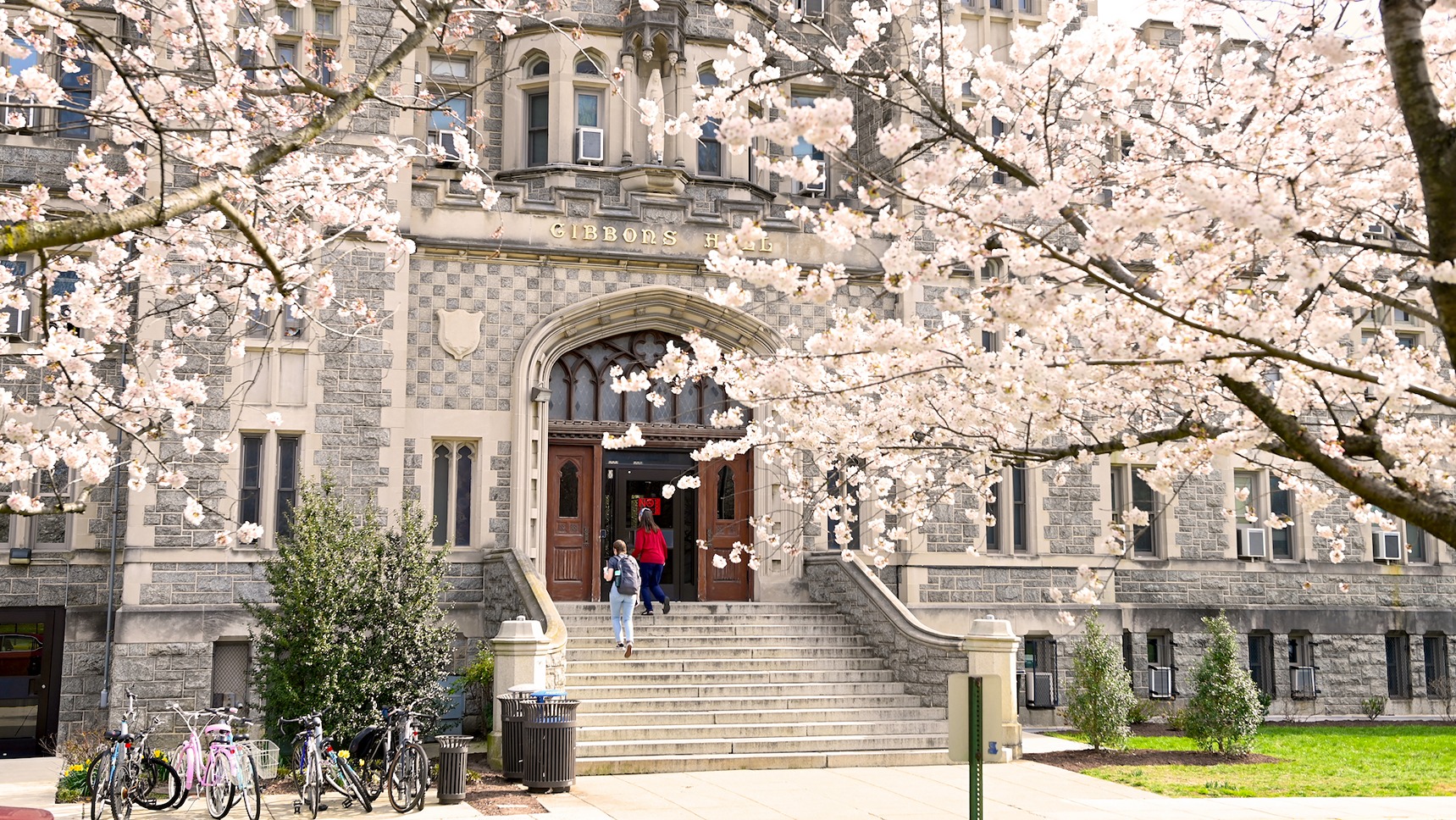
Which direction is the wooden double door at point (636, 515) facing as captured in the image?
toward the camera

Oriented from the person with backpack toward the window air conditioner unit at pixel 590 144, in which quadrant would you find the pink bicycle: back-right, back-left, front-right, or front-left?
back-left

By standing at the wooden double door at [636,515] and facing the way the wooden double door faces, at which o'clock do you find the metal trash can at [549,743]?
The metal trash can is roughly at 12 o'clock from the wooden double door.

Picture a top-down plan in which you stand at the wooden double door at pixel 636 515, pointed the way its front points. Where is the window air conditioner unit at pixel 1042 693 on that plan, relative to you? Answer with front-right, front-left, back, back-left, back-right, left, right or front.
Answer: left

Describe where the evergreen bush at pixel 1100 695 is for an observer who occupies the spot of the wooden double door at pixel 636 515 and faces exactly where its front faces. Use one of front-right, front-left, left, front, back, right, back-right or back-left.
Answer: front-left

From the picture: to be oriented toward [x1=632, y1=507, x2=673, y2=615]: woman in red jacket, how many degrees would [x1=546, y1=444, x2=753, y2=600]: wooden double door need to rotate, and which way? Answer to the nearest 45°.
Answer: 0° — it already faces them

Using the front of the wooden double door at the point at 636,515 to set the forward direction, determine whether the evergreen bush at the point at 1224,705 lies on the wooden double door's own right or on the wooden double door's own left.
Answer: on the wooden double door's own left

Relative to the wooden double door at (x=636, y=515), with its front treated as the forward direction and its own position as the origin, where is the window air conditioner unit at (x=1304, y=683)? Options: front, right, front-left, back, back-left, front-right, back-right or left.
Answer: left

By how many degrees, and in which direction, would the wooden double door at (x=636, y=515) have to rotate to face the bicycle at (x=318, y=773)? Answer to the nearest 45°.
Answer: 0° — it already faces it

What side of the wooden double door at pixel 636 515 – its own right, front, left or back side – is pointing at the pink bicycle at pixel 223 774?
front

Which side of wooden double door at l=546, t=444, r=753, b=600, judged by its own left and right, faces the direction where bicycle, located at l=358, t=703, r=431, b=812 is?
front

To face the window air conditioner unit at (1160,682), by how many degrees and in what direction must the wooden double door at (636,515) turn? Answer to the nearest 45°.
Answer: approximately 90° to its left

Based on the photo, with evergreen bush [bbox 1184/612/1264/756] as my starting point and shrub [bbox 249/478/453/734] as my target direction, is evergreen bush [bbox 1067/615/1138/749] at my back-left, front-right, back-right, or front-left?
front-right

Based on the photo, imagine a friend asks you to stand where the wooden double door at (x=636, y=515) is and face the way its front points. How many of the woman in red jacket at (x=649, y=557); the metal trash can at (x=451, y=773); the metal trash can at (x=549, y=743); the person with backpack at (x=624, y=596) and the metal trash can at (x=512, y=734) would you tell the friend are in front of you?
5

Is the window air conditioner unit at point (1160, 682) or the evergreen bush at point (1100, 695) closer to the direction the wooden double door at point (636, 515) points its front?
the evergreen bush

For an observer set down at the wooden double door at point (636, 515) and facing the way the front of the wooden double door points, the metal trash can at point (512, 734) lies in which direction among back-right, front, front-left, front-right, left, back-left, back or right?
front

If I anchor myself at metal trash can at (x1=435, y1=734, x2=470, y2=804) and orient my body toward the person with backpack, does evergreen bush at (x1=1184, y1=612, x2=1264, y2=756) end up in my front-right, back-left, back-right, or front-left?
front-right

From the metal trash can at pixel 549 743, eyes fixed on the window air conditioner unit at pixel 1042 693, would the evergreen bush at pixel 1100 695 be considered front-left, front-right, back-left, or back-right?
front-right

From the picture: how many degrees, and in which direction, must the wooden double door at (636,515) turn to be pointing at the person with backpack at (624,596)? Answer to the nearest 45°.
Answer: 0° — it already faces them
